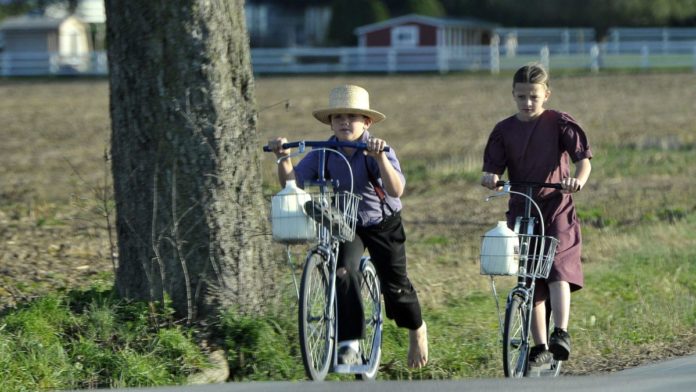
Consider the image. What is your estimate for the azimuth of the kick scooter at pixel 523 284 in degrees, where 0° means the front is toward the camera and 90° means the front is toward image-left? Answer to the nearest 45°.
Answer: approximately 0°

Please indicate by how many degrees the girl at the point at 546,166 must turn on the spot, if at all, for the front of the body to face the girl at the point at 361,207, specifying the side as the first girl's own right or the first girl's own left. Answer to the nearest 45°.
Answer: approximately 45° to the first girl's own right

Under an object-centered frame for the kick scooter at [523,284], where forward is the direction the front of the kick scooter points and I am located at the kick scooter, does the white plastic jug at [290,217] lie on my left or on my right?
on my right
